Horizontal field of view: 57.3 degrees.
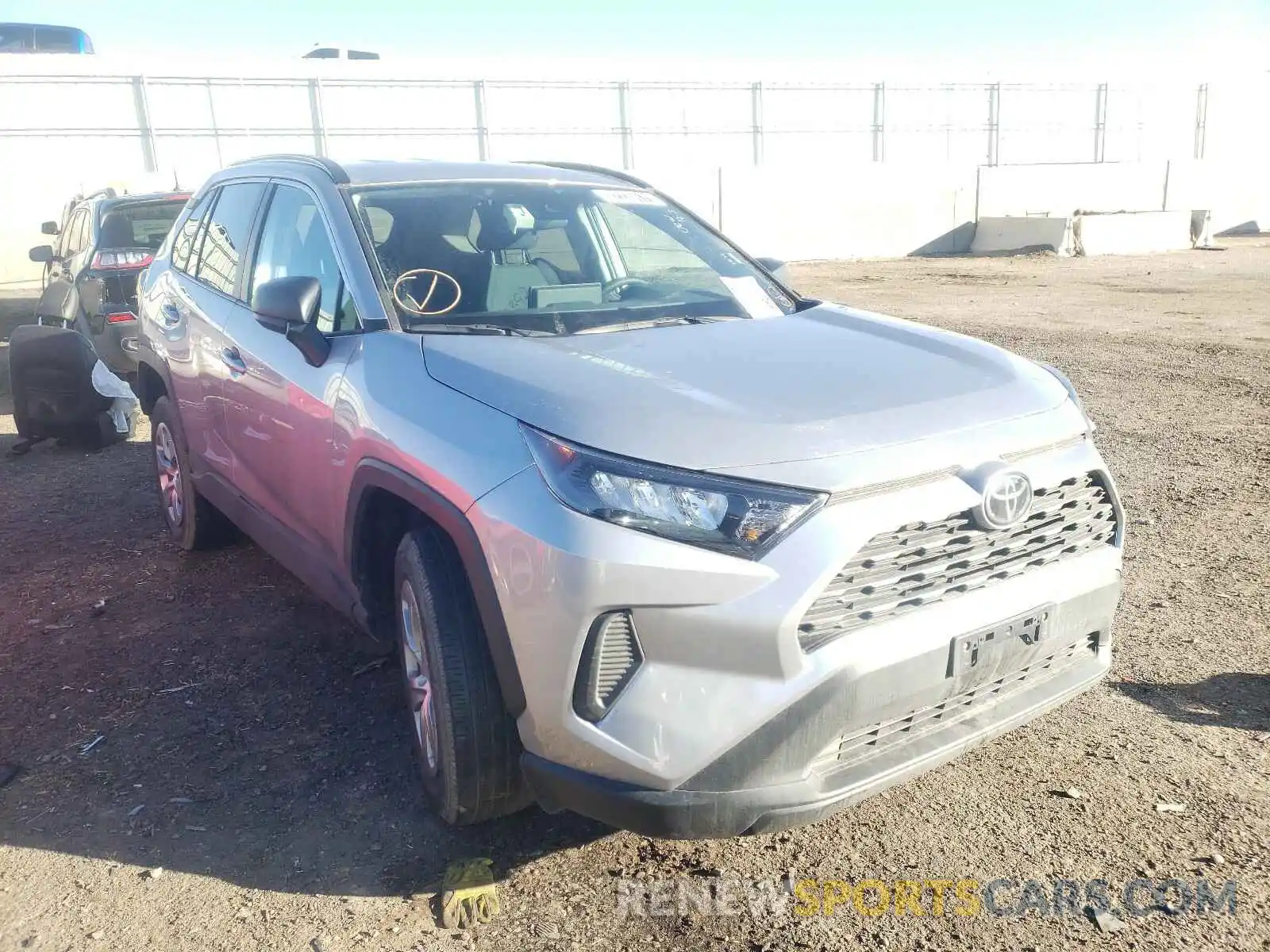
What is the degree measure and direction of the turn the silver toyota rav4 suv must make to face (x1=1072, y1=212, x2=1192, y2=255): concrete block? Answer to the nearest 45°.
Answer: approximately 90° to its left

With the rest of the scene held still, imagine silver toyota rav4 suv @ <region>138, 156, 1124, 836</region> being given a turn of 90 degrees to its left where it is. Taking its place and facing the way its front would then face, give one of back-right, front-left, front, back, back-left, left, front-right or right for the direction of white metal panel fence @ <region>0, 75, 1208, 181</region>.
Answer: front-left

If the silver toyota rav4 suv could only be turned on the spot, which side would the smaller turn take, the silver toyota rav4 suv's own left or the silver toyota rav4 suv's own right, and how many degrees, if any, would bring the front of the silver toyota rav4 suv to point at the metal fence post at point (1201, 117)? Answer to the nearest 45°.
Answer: approximately 90° to the silver toyota rav4 suv's own left

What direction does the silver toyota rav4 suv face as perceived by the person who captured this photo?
facing the viewer and to the right of the viewer

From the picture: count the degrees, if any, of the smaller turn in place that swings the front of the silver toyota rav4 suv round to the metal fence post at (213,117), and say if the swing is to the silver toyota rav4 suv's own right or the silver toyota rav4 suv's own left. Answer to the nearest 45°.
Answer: approximately 135° to the silver toyota rav4 suv's own left

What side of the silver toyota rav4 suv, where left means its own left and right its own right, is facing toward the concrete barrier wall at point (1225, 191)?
left

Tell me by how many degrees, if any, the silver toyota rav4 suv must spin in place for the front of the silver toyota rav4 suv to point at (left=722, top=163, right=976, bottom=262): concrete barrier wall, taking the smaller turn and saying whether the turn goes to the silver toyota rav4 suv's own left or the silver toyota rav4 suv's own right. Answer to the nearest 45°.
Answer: approximately 135° to the silver toyota rav4 suv's own left

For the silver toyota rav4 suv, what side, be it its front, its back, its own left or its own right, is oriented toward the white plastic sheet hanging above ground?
back

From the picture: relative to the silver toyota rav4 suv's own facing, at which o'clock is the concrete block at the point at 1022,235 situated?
The concrete block is roughly at 8 o'clock from the silver toyota rav4 suv.
